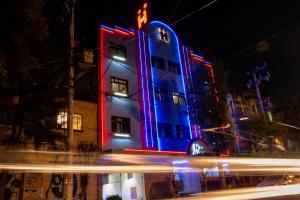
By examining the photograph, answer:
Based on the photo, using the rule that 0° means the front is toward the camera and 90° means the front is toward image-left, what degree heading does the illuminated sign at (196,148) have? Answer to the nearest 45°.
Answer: approximately 0°

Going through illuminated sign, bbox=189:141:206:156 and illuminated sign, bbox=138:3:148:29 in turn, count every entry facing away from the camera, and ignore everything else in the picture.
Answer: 0

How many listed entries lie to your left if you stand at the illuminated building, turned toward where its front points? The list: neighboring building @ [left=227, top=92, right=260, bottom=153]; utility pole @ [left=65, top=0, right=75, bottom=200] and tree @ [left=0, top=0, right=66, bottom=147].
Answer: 1

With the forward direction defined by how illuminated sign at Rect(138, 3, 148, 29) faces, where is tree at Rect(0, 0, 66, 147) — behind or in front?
in front

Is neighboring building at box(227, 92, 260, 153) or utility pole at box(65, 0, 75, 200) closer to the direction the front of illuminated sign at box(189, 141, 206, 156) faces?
the utility pole

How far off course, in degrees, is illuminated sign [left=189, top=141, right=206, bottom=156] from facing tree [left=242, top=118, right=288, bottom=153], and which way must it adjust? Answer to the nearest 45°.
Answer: approximately 135° to its left

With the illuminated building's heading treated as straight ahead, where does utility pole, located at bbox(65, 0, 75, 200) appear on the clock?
The utility pole is roughly at 2 o'clock from the illuminated building.

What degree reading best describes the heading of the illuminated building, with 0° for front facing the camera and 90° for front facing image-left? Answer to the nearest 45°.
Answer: approximately 315°

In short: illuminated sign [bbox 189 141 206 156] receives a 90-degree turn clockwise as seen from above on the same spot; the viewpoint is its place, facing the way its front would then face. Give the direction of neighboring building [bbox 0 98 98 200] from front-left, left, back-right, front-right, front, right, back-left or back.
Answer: front-left
